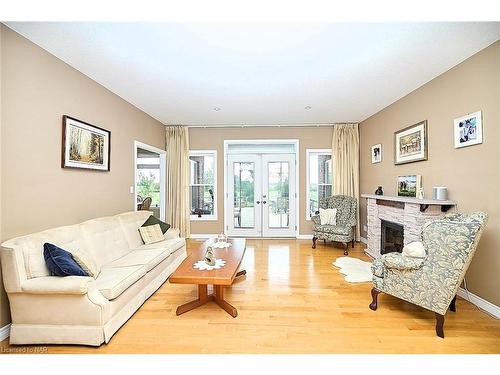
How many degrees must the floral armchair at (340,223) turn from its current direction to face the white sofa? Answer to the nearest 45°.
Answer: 0° — it already faces it

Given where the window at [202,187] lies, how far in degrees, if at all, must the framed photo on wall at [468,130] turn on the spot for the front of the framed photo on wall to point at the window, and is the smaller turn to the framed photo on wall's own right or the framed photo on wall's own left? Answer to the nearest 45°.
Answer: approximately 45° to the framed photo on wall's own right

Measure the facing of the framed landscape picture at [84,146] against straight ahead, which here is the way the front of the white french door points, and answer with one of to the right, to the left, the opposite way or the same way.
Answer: to the left

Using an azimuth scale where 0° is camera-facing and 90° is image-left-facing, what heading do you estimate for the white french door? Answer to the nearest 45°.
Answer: approximately 0°

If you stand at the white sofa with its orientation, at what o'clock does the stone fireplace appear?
The stone fireplace is roughly at 11 o'clock from the white sofa.

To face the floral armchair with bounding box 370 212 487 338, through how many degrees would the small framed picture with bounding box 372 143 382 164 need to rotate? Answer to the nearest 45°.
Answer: approximately 45° to its left

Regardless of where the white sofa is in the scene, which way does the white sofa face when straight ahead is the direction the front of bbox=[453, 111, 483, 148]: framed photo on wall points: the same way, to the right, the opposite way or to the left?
the opposite way
